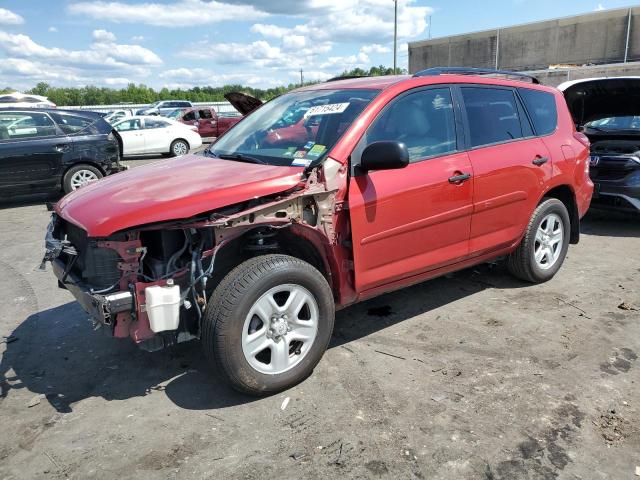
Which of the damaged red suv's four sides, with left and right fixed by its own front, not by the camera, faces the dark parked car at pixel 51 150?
right

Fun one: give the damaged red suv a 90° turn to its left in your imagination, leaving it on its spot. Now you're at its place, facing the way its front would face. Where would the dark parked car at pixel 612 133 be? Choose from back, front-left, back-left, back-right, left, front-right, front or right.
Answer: left

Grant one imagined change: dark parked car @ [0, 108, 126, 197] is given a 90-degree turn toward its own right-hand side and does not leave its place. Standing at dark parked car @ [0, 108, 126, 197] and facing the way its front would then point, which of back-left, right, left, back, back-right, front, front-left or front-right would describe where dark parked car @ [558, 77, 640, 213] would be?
back-right

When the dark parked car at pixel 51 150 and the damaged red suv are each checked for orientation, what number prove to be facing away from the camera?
0

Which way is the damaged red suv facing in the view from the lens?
facing the viewer and to the left of the viewer

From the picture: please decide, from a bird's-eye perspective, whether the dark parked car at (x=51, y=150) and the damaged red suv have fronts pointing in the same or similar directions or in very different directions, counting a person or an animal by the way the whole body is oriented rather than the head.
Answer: same or similar directions

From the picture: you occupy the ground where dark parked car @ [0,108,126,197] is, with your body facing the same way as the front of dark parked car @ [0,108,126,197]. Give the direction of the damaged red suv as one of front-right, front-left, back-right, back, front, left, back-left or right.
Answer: left

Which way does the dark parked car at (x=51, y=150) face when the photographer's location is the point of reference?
facing to the left of the viewer
